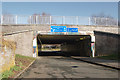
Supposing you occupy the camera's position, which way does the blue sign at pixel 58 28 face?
facing the viewer
